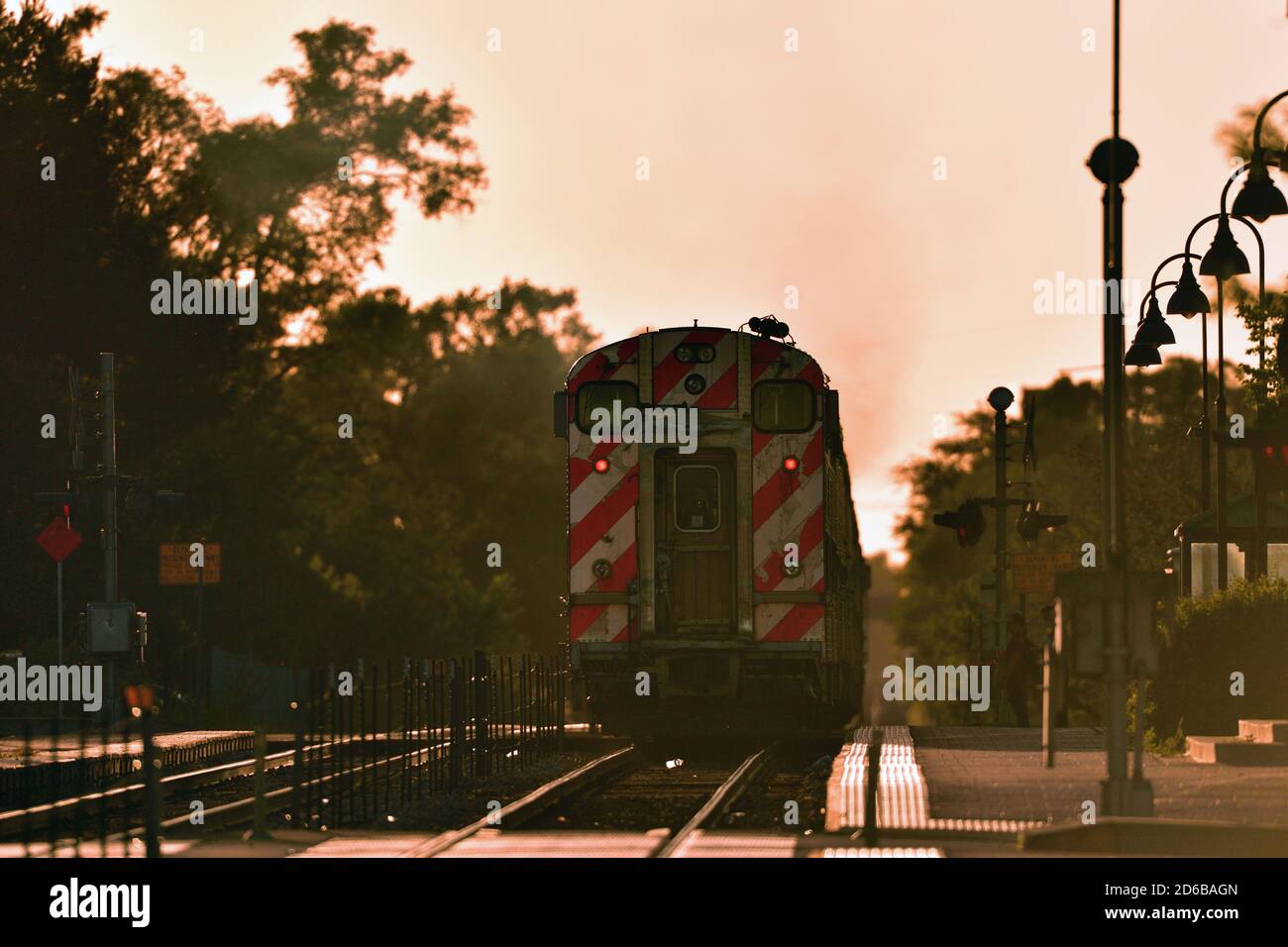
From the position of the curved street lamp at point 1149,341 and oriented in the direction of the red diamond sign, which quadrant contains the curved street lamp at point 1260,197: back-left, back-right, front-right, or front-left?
back-left

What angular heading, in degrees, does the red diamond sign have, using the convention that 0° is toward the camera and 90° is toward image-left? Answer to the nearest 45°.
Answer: approximately 0°

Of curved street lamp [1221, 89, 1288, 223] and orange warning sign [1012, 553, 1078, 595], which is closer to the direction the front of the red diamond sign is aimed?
the curved street lamp
